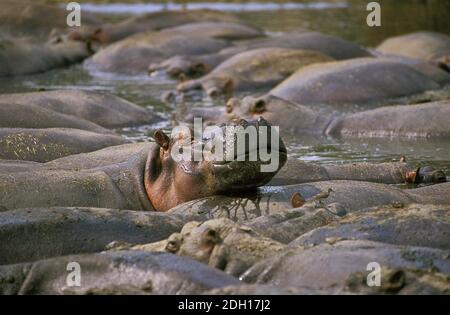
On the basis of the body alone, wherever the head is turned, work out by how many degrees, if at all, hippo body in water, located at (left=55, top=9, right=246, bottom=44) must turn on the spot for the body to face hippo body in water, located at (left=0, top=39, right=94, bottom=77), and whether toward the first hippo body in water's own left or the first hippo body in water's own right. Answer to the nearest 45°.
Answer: approximately 45° to the first hippo body in water's own left

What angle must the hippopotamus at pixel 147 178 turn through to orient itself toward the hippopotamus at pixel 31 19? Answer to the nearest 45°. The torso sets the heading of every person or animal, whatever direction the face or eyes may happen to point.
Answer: approximately 90° to its left

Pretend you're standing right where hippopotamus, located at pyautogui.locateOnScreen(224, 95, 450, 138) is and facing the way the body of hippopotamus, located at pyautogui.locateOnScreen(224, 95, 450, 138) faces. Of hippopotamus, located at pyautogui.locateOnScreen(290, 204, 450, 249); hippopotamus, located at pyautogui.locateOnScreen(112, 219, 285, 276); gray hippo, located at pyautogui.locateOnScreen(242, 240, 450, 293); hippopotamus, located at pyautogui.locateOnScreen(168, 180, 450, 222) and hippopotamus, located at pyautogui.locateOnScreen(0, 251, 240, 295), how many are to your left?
5

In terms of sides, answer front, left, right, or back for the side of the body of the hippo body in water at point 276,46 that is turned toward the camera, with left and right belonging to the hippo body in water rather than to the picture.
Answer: left

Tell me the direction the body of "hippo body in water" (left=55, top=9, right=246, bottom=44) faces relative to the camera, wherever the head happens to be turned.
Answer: to the viewer's left

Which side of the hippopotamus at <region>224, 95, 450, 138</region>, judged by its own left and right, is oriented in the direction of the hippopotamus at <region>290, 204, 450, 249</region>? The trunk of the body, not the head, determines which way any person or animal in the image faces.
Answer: left

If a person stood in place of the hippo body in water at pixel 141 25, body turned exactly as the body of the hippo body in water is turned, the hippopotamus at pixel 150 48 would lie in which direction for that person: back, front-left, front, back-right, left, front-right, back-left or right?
left

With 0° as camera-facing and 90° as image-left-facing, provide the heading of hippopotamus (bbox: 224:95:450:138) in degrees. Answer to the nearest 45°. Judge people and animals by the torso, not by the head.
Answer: approximately 90°

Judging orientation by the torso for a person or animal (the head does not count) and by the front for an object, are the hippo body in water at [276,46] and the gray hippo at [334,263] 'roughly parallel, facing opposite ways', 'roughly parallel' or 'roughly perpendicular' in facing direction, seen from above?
roughly parallel, facing opposite ways

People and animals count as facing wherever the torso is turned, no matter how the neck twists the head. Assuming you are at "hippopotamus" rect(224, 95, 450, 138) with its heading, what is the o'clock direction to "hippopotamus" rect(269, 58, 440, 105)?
"hippopotamus" rect(269, 58, 440, 105) is roughly at 3 o'clock from "hippopotamus" rect(224, 95, 450, 138).

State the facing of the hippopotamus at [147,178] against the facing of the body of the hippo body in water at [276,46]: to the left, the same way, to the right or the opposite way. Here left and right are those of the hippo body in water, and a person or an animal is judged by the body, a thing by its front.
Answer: the opposite way

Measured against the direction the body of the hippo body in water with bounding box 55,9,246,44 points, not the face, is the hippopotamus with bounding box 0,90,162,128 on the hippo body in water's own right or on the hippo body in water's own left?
on the hippo body in water's own left
